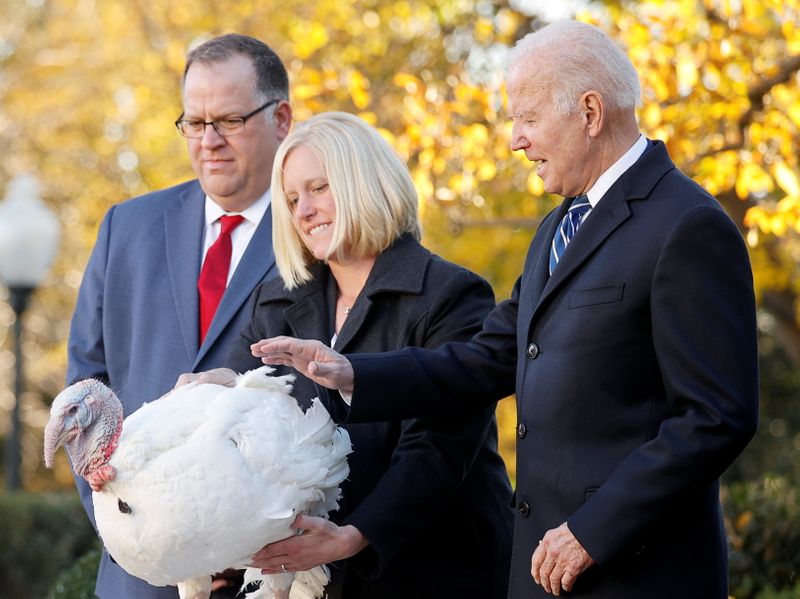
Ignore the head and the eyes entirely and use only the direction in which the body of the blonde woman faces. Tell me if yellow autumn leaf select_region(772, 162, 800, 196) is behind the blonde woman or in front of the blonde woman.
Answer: behind

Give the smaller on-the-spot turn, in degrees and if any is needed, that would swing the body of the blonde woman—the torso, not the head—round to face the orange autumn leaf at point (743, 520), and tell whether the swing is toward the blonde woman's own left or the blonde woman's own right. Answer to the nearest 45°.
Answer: approximately 180°

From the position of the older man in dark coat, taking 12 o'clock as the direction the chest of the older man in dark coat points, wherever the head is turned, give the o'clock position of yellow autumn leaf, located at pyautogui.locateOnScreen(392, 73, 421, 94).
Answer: The yellow autumn leaf is roughly at 4 o'clock from the older man in dark coat.

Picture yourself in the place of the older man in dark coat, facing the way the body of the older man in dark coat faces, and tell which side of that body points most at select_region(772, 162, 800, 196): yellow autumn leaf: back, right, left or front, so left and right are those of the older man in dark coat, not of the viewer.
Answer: back

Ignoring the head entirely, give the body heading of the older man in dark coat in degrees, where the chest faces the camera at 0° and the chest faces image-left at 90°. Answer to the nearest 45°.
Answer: approximately 45°

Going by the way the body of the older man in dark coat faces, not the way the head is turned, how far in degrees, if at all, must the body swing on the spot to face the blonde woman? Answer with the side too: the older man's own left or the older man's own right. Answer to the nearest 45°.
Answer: approximately 90° to the older man's own right
